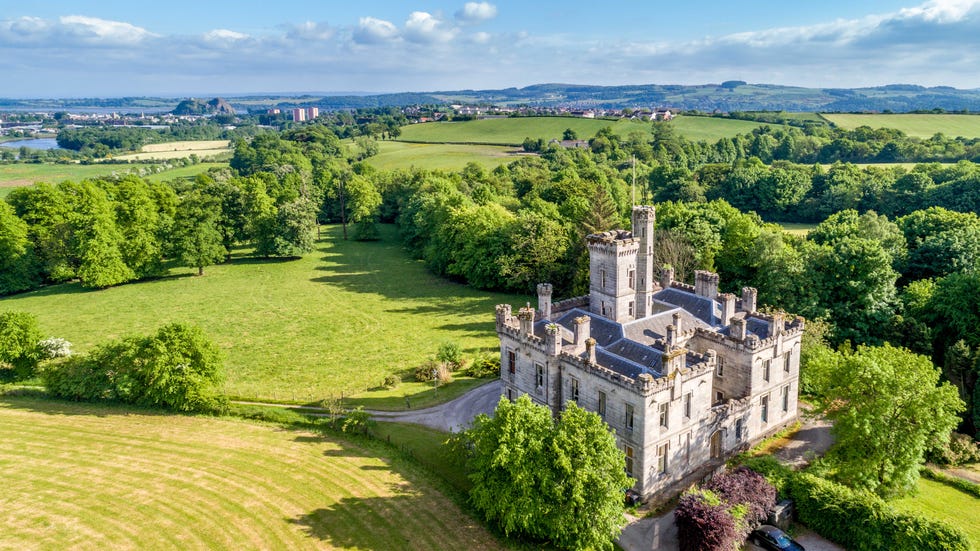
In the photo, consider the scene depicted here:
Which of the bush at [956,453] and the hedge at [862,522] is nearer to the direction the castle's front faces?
the hedge

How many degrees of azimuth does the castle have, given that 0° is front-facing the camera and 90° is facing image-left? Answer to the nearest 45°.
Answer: approximately 315°

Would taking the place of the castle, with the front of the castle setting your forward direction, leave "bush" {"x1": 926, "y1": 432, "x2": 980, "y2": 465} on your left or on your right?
on your left

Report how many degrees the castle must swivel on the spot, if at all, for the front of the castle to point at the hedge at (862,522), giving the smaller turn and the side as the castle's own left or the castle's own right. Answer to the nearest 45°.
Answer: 0° — it already faces it

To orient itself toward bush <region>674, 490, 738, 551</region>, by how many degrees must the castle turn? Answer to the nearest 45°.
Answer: approximately 45° to its right
